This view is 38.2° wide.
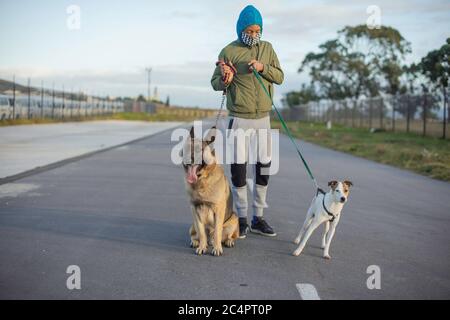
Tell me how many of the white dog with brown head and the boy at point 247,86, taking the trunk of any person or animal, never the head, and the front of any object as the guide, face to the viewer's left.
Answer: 0

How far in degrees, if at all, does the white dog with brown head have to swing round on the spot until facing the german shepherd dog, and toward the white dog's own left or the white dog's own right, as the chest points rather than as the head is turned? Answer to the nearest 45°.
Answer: approximately 135° to the white dog's own right

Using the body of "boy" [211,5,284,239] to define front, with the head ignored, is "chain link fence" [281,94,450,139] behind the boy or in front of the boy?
behind

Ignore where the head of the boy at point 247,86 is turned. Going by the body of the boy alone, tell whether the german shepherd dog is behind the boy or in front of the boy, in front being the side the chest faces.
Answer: in front

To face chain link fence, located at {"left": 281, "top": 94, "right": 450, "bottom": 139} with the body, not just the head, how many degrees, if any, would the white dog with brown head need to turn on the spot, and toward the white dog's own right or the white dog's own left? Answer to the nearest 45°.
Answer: approximately 135° to the white dog's own left

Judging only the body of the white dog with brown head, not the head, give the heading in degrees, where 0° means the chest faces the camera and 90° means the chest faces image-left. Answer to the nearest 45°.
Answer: approximately 315°

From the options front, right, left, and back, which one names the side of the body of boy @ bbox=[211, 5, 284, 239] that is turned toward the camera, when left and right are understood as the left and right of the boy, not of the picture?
front
